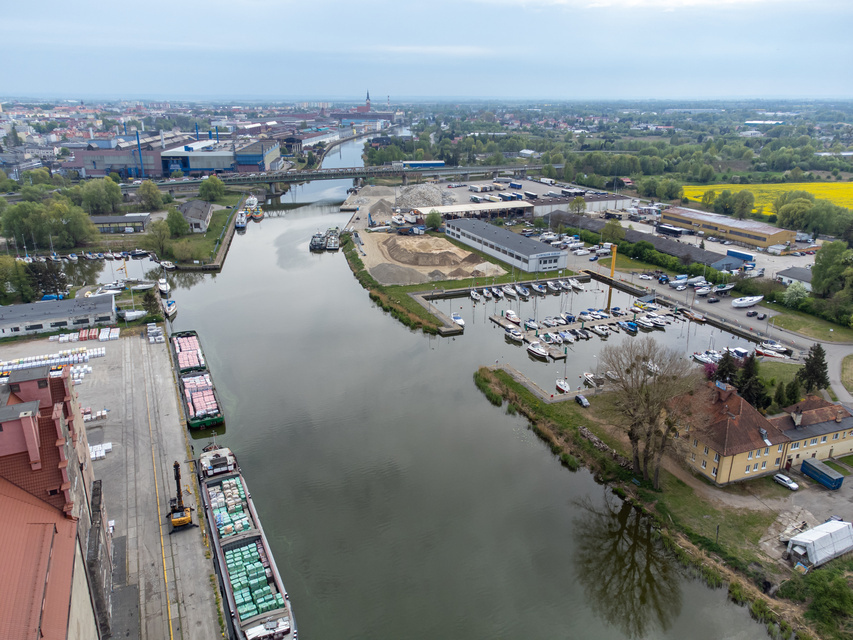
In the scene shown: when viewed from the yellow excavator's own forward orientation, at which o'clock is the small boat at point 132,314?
The small boat is roughly at 12 o'clock from the yellow excavator.

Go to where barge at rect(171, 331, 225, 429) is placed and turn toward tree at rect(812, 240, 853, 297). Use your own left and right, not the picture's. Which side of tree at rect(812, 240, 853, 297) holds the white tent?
right

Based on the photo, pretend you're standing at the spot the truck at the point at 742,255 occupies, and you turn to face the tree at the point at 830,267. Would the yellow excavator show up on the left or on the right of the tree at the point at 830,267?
right

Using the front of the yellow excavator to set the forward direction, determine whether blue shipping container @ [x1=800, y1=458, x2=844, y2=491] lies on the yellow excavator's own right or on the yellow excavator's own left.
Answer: on the yellow excavator's own right

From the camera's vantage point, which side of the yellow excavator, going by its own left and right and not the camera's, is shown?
back

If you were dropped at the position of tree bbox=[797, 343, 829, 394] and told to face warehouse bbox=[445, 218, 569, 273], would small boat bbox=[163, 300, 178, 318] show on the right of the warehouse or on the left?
left

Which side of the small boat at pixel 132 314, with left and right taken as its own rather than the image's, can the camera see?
right
